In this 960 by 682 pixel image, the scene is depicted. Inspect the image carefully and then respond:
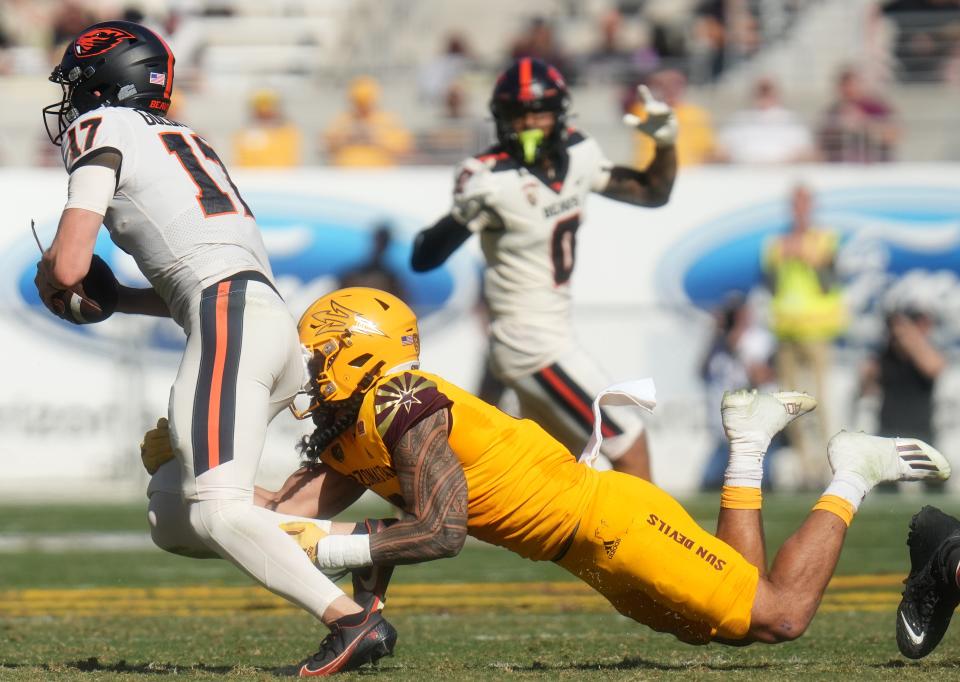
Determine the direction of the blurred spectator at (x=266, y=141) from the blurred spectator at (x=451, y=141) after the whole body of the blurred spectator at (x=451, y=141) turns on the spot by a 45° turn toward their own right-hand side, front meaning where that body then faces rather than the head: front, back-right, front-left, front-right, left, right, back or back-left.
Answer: front-right

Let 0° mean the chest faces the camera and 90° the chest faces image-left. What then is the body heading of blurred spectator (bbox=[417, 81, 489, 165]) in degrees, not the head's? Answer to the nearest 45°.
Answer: approximately 0°

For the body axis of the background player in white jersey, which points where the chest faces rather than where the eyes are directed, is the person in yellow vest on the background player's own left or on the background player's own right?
on the background player's own left

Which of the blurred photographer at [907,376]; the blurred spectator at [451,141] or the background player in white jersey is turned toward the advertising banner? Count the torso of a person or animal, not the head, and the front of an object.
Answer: the blurred spectator at [451,141]

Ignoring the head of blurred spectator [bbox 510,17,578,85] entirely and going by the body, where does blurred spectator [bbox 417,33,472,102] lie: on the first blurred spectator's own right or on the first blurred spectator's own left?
on the first blurred spectator's own right

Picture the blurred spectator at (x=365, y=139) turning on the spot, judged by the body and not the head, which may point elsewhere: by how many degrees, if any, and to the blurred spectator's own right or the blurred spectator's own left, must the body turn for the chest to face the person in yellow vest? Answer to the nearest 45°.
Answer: approximately 45° to the blurred spectator's own left

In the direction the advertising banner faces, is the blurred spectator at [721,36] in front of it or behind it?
behind

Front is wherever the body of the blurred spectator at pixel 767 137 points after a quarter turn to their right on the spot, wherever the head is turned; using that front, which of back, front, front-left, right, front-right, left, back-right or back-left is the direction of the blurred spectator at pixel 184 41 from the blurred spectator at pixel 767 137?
front

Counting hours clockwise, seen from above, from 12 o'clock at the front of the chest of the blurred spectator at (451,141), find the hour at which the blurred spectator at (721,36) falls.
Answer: the blurred spectator at (721,36) is roughly at 8 o'clock from the blurred spectator at (451,141).

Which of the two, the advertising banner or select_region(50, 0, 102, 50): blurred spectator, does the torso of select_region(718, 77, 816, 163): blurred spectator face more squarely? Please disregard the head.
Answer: the advertising banner

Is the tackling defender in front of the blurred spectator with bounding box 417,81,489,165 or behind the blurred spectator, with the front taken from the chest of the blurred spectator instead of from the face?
in front
